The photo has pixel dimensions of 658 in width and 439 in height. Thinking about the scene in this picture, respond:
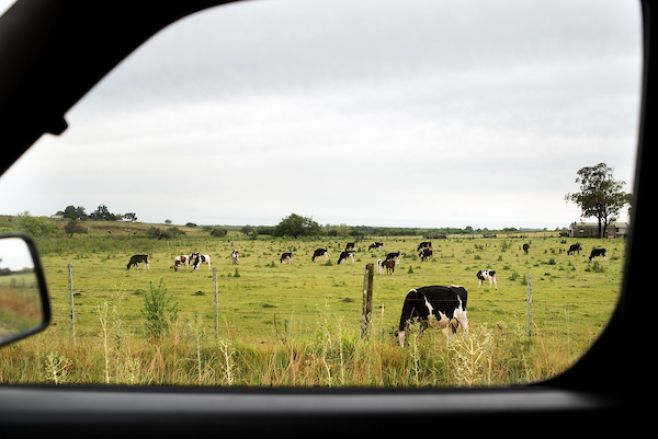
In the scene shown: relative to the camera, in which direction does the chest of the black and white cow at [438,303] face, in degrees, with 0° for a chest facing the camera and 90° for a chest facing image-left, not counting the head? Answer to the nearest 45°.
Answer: approximately 90°

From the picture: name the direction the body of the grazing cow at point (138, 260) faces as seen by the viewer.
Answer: to the viewer's left

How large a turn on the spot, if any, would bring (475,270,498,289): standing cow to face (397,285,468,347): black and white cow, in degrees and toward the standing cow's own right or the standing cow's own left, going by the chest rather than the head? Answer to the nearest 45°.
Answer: approximately 90° to the standing cow's own left

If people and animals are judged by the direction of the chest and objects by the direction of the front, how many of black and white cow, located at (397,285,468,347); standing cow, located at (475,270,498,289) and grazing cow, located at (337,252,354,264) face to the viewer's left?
3

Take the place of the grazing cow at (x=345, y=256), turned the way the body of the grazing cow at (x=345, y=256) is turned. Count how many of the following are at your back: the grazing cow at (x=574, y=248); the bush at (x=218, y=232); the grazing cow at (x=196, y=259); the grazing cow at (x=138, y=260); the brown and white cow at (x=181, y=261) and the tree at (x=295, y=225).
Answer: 1

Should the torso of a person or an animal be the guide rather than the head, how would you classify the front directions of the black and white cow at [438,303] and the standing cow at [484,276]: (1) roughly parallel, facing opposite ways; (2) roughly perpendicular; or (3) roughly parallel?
roughly parallel

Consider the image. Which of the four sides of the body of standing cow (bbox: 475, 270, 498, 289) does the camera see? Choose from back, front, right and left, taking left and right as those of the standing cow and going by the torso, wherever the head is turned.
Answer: left

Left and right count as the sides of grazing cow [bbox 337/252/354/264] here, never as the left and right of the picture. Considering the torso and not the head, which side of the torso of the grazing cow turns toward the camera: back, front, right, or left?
left

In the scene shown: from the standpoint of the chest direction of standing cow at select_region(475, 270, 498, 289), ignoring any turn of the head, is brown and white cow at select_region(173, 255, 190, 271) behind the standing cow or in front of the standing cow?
in front
